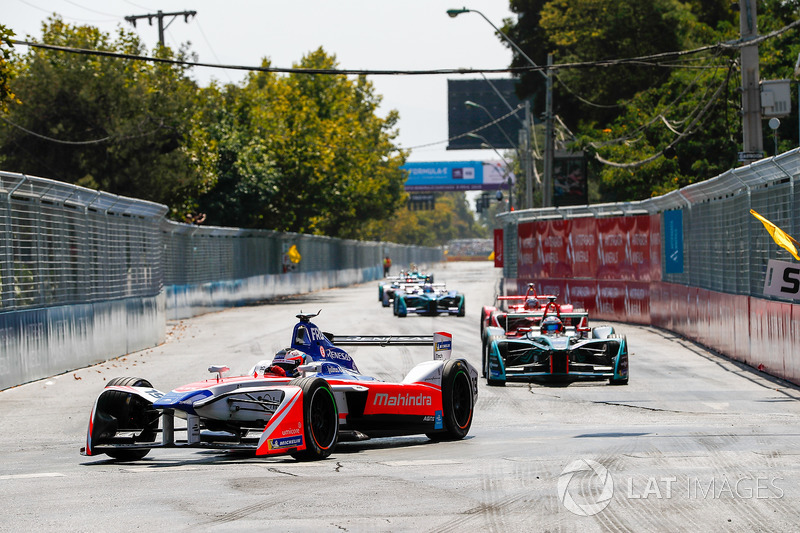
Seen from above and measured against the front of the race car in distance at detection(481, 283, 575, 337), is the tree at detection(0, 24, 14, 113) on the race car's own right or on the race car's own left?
on the race car's own right

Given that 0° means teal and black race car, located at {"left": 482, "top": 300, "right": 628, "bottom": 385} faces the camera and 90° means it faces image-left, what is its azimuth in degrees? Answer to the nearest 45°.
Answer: approximately 0°

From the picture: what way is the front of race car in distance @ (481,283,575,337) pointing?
toward the camera

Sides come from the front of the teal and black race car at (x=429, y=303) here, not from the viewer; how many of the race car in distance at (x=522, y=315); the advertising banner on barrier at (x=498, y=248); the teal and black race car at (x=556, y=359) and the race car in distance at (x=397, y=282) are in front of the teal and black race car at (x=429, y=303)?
2

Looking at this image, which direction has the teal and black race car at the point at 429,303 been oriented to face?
toward the camera

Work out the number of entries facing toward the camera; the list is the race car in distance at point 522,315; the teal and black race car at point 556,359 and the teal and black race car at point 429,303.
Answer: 3

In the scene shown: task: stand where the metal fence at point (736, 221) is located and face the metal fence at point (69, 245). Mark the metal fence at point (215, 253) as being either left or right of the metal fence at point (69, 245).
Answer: right

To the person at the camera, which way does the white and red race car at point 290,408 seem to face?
facing the viewer and to the left of the viewer

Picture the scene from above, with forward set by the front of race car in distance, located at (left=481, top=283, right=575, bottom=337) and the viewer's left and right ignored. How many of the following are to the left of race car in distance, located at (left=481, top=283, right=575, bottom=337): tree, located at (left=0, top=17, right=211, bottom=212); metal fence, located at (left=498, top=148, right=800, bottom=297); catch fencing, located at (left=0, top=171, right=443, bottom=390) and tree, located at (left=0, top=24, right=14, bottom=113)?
1

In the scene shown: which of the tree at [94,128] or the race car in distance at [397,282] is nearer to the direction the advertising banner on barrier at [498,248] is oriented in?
the race car in distance
